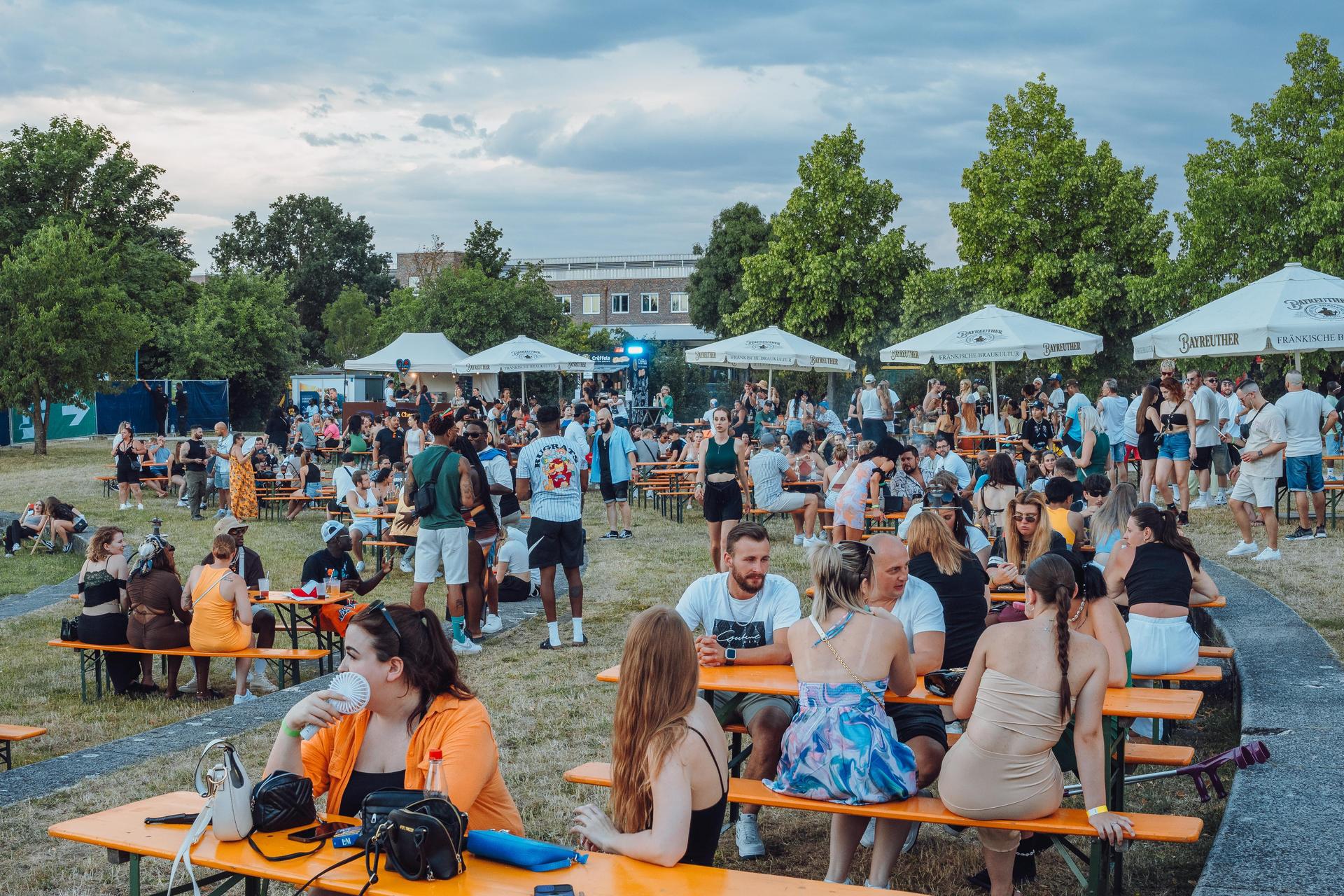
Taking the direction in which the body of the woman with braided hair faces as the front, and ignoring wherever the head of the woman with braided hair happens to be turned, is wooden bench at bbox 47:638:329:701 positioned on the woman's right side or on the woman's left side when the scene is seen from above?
on the woman's left side

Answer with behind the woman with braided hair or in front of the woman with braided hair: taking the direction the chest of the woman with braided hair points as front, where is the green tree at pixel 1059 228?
in front

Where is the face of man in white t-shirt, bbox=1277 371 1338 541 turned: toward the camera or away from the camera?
away from the camera

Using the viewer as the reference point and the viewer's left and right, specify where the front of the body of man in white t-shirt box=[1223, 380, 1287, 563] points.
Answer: facing the viewer and to the left of the viewer

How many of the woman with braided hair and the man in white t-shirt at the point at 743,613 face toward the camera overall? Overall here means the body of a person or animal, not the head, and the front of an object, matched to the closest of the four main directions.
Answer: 1

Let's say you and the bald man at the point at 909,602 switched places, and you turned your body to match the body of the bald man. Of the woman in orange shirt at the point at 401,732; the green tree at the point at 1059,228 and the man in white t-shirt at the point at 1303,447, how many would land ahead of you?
1

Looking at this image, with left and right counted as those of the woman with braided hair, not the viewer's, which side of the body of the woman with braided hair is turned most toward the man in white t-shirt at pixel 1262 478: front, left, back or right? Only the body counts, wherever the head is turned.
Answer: front

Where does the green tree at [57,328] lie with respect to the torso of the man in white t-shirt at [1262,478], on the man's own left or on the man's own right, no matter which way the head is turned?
on the man's own right

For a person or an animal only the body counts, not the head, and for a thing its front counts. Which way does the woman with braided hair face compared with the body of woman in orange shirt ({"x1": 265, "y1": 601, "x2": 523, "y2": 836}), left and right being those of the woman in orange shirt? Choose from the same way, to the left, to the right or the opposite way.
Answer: the opposite way

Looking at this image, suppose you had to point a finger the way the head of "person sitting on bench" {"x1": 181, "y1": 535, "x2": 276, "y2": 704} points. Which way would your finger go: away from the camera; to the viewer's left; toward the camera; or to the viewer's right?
away from the camera

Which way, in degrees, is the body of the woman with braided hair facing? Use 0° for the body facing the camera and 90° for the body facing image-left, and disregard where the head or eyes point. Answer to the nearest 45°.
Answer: approximately 180°

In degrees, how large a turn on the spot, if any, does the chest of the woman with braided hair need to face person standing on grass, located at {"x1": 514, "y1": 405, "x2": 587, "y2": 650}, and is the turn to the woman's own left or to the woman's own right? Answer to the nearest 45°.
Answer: approximately 45° to the woman's own left

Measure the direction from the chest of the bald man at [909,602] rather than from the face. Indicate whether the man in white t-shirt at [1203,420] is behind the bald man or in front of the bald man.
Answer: behind

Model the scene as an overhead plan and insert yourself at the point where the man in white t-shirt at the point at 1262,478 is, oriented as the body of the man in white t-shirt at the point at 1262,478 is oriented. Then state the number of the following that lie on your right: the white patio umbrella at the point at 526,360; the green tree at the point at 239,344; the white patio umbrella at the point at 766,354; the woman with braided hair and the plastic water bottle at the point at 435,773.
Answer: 3

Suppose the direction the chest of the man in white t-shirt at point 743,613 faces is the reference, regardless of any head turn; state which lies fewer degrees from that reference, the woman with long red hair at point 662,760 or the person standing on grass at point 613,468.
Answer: the woman with long red hair

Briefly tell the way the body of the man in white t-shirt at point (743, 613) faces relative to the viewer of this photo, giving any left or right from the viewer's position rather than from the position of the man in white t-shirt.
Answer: facing the viewer
